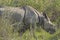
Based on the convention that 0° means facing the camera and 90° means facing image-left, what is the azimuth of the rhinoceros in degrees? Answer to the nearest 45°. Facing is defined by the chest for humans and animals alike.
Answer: approximately 270°
